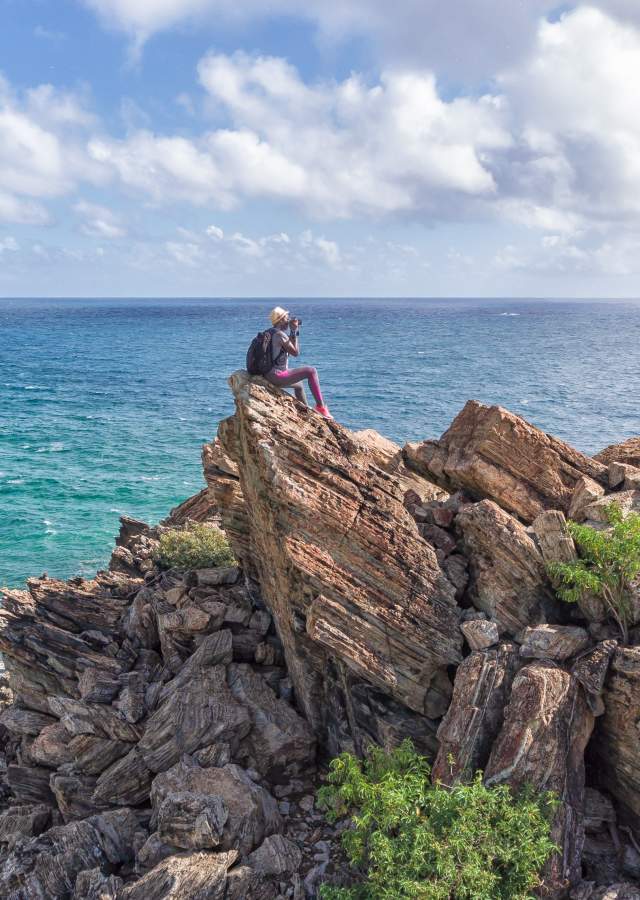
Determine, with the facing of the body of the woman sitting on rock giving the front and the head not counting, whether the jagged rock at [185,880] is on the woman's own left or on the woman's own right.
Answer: on the woman's own right

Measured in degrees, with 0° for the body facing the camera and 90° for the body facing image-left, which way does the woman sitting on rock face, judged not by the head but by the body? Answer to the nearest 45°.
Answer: approximately 270°
